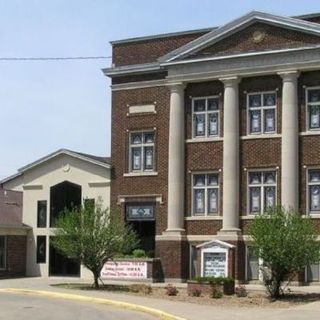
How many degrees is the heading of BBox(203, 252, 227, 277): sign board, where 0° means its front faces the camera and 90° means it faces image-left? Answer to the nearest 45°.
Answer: approximately 0°

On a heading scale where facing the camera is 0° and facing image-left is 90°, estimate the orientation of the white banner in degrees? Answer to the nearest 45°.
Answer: approximately 0°

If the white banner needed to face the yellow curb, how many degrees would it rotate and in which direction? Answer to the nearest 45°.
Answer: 0° — it already faces it

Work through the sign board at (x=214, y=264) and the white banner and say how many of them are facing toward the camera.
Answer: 2

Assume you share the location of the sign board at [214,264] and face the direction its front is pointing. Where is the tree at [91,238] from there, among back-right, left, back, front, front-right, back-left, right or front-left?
front-right
